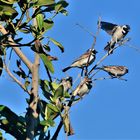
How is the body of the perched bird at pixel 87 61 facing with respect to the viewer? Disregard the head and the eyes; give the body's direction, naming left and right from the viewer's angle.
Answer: facing to the right of the viewer
